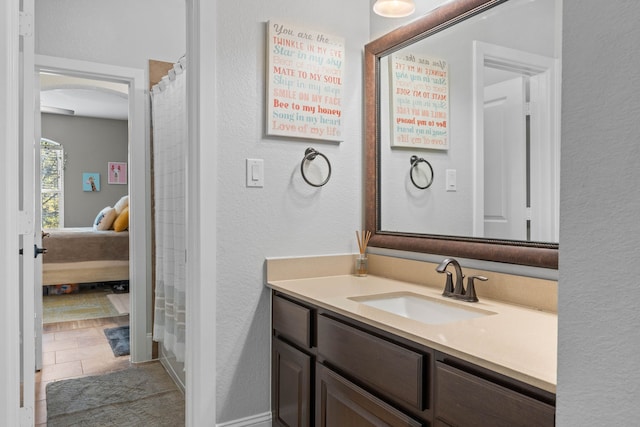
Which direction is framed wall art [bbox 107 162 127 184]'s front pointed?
toward the camera

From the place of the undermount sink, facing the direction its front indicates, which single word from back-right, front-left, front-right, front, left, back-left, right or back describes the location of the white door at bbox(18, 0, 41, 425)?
front-right

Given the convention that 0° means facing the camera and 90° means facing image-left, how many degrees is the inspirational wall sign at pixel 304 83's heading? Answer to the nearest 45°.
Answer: approximately 315°

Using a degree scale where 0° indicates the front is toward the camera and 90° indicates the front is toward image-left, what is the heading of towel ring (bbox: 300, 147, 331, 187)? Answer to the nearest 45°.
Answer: approximately 315°

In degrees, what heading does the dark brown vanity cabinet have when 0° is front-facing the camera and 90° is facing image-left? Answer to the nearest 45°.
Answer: approximately 45°

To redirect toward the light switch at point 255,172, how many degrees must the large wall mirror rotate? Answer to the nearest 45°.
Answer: approximately 45° to its right

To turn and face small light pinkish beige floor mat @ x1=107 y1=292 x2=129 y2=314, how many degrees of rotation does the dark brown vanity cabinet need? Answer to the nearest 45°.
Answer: approximately 90° to its right

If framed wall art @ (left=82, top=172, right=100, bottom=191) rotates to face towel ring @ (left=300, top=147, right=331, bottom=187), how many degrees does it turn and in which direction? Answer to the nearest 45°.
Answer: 0° — it already faces it

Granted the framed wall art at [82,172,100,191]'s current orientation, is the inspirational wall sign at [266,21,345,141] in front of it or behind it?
in front

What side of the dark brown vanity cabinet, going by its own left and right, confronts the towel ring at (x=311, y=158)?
right

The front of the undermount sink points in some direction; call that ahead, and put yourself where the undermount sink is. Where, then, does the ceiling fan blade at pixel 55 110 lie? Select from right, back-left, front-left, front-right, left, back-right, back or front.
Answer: right

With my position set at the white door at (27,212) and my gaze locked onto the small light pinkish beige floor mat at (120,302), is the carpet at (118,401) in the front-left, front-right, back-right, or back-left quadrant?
front-right

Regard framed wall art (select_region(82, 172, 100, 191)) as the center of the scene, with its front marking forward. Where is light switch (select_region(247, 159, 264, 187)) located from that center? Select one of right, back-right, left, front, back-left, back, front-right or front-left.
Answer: front

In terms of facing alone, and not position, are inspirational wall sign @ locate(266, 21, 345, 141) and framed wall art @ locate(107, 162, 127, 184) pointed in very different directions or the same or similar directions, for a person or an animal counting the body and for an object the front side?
same or similar directions

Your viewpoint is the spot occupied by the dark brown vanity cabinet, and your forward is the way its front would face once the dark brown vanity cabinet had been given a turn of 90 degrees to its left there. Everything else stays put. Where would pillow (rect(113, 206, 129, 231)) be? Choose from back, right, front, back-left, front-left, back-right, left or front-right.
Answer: back

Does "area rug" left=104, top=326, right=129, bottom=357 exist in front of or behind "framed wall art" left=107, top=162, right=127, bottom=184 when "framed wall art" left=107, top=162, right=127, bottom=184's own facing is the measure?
in front

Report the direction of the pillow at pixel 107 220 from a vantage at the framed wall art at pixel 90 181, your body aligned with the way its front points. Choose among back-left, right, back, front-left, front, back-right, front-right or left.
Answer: front

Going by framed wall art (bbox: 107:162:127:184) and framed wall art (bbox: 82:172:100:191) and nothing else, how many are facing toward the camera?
2

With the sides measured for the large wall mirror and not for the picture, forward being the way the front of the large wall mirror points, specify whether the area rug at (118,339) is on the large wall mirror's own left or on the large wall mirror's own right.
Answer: on the large wall mirror's own right
